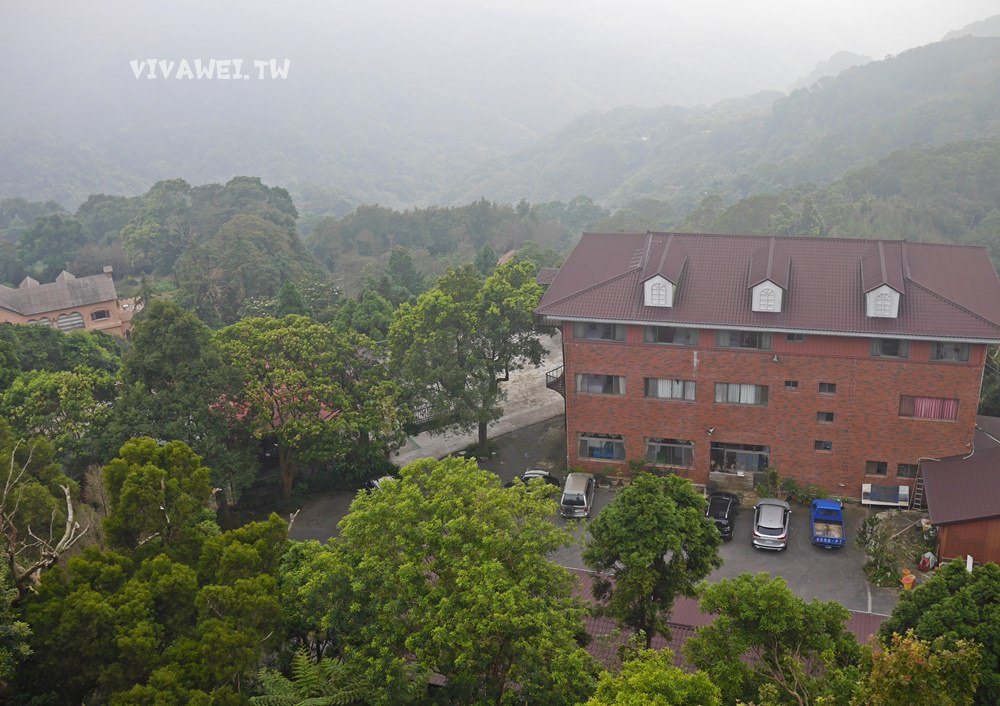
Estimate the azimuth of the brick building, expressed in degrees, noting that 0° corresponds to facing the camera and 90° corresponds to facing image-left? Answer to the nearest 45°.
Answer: approximately 0°

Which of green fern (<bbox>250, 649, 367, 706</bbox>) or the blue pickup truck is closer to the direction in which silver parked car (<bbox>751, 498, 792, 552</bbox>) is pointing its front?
the blue pickup truck

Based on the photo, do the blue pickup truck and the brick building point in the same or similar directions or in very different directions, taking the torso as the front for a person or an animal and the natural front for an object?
very different directions

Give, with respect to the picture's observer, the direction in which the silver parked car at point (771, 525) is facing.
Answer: facing away from the viewer

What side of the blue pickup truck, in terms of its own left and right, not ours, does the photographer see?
back

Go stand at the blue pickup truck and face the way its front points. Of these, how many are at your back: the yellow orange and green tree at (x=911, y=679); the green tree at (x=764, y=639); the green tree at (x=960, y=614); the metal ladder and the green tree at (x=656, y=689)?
4

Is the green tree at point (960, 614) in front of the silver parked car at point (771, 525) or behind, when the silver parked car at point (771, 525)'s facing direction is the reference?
behind

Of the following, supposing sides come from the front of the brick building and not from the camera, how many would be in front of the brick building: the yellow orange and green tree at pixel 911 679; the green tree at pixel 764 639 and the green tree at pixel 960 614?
3
